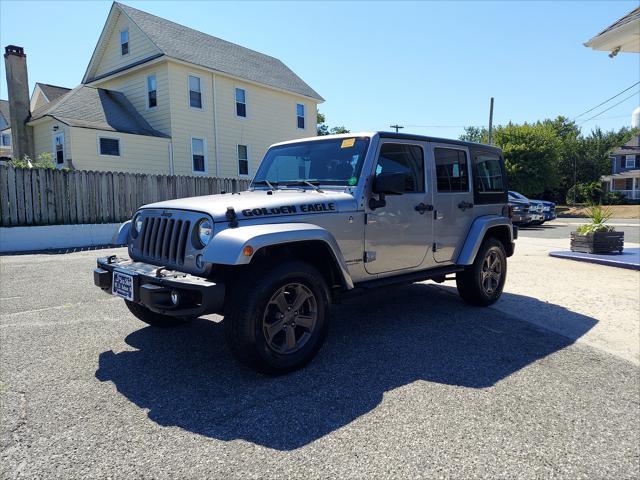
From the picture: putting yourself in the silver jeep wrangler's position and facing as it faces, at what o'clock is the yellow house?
The yellow house is roughly at 4 o'clock from the silver jeep wrangler.

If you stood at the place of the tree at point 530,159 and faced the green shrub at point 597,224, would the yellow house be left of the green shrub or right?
right

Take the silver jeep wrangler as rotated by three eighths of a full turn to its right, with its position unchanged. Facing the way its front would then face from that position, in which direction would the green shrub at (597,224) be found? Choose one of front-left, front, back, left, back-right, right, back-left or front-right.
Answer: front-right

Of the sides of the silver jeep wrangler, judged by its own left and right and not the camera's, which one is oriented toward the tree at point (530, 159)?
back

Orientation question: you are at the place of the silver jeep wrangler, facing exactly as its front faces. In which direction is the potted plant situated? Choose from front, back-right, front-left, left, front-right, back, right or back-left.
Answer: back

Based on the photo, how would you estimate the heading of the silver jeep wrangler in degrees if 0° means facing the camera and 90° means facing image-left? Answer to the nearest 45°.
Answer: approximately 45°

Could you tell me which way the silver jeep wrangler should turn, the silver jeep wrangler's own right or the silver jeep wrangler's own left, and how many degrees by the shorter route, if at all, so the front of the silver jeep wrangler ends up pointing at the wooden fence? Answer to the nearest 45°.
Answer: approximately 90° to the silver jeep wrangler's own right
